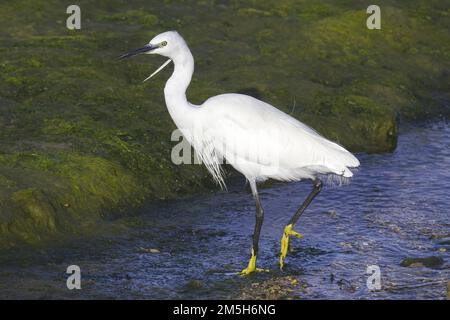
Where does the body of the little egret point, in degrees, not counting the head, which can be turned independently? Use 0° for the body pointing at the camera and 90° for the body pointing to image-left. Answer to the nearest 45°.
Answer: approximately 90°

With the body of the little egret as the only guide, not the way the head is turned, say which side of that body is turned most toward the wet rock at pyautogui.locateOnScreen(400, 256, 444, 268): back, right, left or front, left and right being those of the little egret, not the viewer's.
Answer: back
